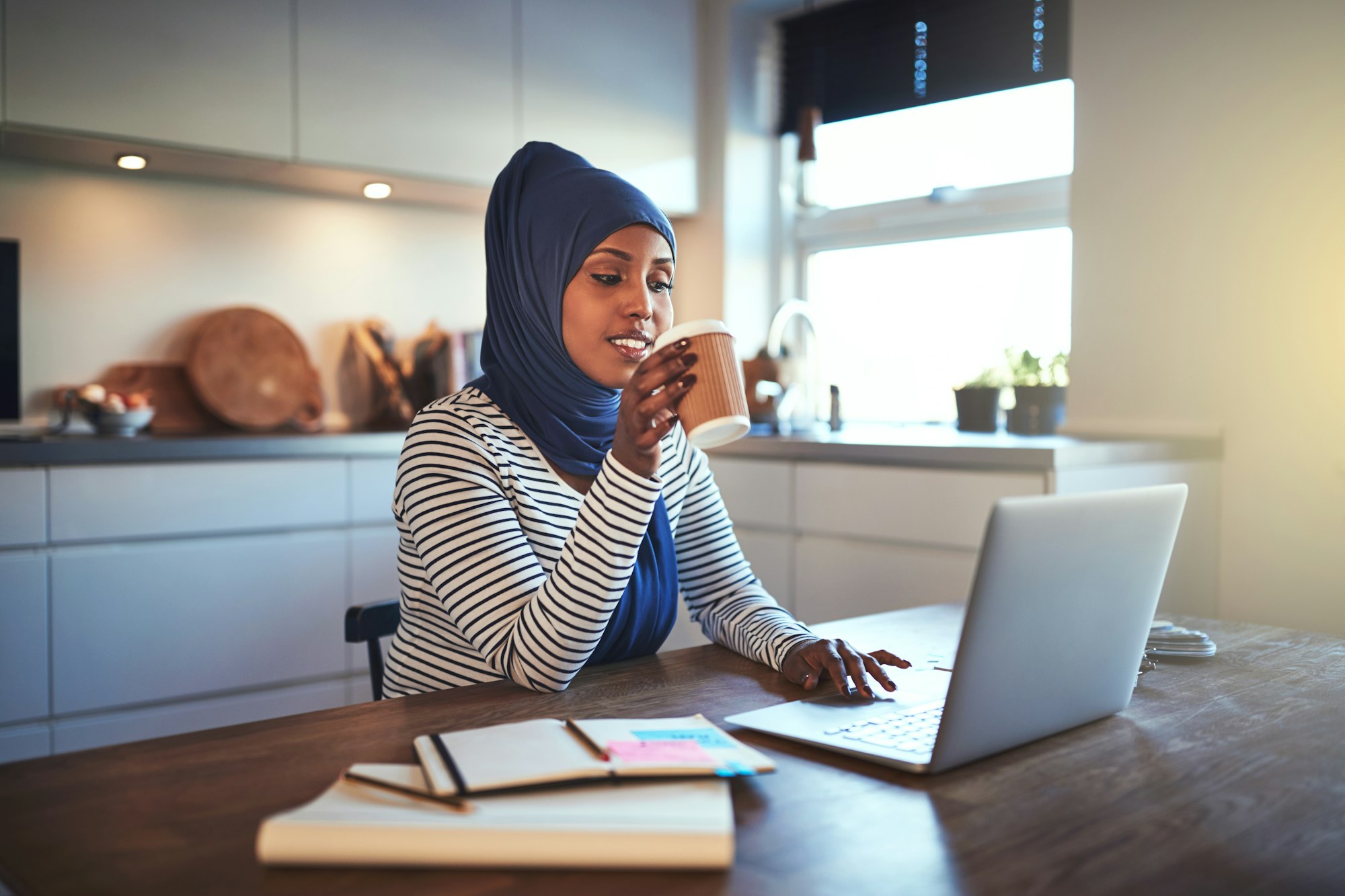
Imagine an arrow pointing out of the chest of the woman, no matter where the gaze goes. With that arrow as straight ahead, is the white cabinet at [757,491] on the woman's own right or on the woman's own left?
on the woman's own left

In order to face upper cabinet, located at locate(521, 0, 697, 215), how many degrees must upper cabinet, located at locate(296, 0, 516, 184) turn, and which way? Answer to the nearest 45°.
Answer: approximately 90° to its left

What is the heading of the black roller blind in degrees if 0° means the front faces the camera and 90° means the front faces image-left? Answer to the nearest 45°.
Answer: approximately 45°

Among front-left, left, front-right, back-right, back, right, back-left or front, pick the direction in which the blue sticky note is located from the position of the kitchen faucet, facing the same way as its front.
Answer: front-left

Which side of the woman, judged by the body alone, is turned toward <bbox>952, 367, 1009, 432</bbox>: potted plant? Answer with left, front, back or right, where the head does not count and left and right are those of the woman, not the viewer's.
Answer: left

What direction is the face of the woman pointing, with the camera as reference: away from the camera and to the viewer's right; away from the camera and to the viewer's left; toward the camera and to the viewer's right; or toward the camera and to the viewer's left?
toward the camera and to the viewer's right
